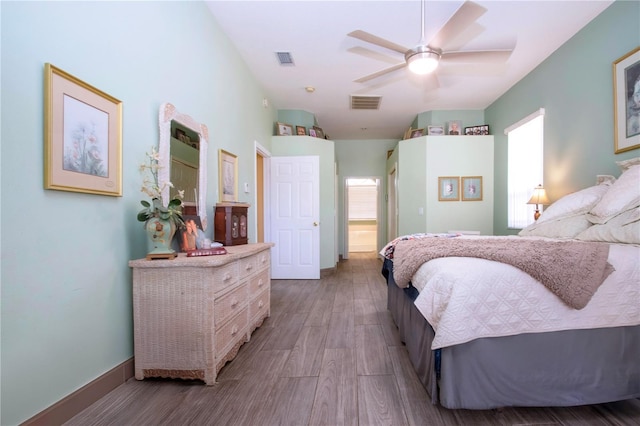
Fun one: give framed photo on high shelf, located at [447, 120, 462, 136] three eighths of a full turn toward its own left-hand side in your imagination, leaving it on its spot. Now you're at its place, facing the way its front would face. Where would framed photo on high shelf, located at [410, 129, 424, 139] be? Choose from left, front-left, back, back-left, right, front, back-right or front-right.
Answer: back-left

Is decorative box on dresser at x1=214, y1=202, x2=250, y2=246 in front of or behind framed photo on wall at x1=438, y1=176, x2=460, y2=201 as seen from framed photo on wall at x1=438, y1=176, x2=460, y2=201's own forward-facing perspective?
in front

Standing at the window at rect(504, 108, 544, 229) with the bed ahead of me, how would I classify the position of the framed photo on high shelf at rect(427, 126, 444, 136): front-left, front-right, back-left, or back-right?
back-right

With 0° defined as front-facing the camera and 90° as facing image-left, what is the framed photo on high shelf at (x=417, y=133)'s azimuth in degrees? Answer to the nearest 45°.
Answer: approximately 45°

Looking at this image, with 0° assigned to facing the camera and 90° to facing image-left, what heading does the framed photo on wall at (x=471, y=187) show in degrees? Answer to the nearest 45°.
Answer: approximately 0°

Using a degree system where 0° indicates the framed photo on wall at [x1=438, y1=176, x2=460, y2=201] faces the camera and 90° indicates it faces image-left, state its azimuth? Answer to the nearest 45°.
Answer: approximately 0°

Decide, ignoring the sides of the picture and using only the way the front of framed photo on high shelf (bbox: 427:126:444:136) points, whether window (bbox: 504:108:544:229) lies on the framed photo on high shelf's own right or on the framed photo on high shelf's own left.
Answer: on the framed photo on high shelf's own left

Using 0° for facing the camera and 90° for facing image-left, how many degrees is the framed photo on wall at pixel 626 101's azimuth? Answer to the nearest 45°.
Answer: approximately 45°

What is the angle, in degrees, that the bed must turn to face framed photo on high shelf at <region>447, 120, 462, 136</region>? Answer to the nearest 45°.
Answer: approximately 135° to its right
